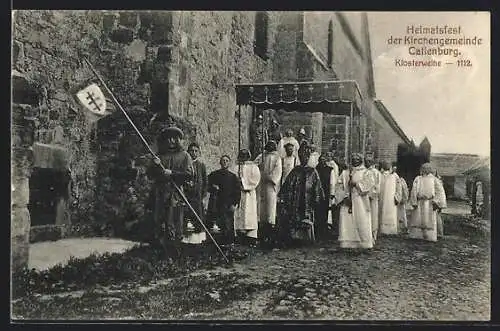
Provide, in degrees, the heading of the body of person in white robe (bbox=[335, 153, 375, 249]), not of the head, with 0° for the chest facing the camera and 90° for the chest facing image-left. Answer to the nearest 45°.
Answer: approximately 0°

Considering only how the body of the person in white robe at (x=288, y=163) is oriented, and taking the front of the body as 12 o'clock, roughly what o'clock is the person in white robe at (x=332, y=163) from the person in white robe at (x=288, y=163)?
the person in white robe at (x=332, y=163) is roughly at 9 o'clock from the person in white robe at (x=288, y=163).

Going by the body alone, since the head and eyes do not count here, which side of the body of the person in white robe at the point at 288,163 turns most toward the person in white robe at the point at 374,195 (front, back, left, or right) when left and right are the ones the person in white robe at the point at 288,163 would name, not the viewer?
left

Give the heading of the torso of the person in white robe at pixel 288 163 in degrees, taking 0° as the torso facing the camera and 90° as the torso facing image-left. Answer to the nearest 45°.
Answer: approximately 0°

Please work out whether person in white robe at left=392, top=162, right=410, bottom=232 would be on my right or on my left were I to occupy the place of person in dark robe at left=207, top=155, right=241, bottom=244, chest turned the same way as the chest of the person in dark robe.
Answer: on my left

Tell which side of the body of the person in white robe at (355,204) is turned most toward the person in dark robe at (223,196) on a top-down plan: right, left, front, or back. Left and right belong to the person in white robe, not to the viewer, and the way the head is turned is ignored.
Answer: right

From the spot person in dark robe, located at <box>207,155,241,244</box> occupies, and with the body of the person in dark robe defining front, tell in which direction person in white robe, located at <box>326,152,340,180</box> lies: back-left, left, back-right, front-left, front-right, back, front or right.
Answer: left
